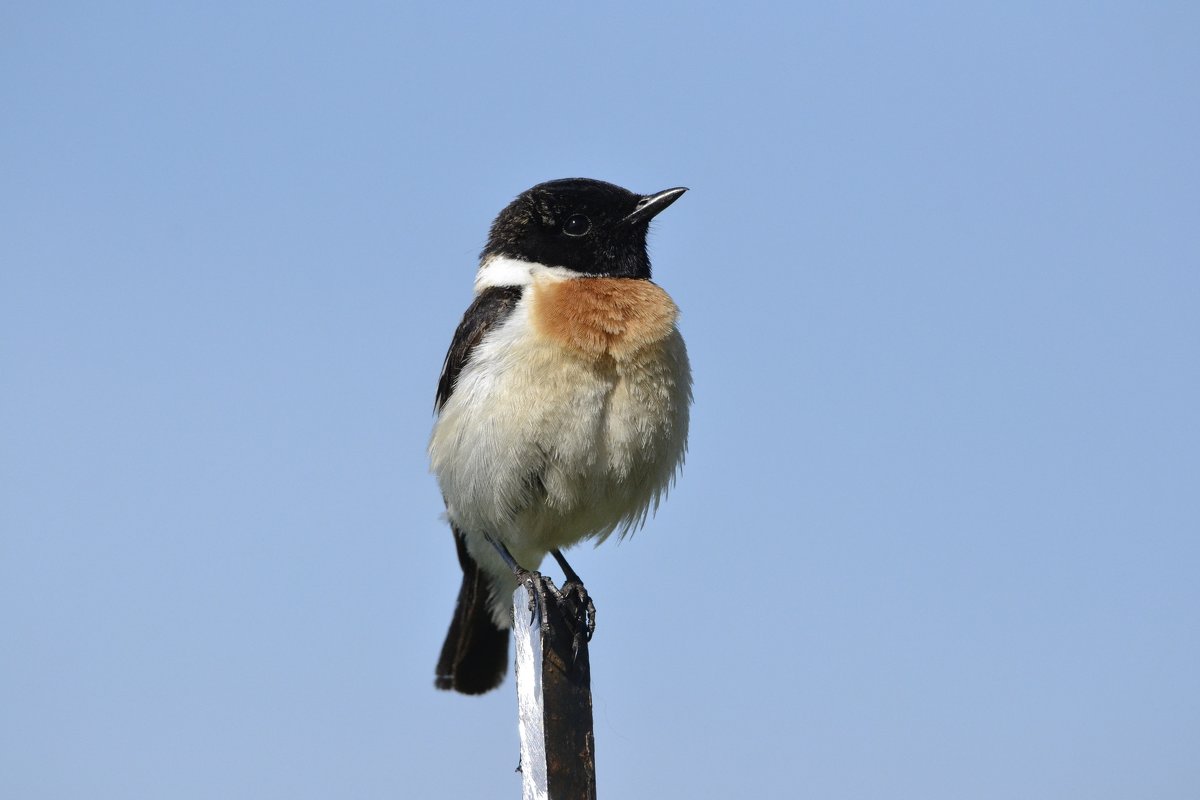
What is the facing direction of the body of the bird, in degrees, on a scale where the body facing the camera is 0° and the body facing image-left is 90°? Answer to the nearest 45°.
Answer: approximately 315°
